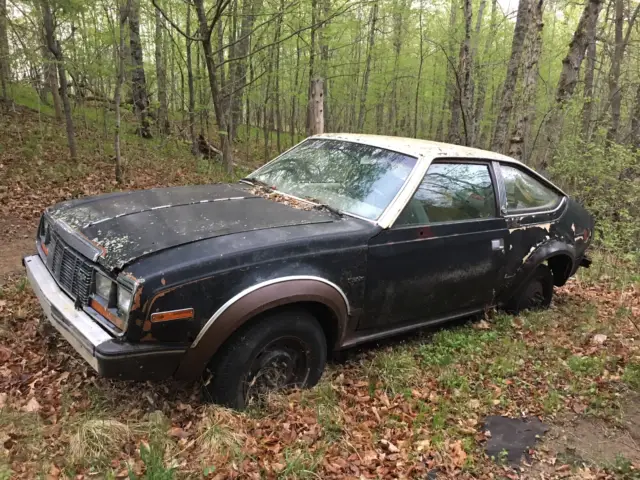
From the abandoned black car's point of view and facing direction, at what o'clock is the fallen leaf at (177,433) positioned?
The fallen leaf is roughly at 12 o'clock from the abandoned black car.

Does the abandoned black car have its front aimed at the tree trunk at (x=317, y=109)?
no

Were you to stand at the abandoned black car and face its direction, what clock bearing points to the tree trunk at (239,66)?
The tree trunk is roughly at 4 o'clock from the abandoned black car.

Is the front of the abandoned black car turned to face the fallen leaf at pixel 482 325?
no

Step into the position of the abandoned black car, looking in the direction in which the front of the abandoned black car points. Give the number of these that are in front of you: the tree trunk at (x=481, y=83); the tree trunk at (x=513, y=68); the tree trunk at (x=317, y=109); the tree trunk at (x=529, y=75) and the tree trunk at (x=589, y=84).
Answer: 0

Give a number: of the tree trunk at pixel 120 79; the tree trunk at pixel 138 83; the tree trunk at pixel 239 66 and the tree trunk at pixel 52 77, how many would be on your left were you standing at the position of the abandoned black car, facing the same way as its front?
0

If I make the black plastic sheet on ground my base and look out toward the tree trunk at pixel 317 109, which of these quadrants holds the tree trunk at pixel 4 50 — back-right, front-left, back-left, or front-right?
front-left

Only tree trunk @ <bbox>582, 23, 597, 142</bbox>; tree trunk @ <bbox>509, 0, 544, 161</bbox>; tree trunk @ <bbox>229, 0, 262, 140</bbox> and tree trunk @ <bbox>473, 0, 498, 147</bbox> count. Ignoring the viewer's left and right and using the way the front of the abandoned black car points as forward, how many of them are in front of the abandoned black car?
0

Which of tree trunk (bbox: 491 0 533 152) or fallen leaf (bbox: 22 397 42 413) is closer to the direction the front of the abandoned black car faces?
the fallen leaf

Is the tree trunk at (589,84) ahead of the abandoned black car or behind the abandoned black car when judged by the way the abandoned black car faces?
behind

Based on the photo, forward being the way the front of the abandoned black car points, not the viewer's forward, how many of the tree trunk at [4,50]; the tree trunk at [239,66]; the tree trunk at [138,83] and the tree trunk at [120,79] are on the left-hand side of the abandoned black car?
0

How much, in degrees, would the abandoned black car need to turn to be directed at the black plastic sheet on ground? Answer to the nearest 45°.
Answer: approximately 135° to its left

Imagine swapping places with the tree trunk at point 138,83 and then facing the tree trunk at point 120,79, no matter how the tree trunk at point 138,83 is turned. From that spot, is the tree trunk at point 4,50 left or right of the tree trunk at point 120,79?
right

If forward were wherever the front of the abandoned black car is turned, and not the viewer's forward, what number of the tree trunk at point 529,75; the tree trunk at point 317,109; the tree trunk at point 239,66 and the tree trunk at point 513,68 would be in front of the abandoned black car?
0

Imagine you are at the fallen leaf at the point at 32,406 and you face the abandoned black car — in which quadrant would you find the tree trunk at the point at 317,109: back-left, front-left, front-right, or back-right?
front-left

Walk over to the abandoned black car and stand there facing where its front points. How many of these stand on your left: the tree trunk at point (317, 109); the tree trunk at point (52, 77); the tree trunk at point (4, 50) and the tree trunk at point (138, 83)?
0

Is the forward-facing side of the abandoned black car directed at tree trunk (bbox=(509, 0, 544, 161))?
no

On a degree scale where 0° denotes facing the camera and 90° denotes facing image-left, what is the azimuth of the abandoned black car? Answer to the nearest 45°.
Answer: approximately 45°

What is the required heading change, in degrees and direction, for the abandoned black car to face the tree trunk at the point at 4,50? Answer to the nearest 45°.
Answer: approximately 90° to its right
